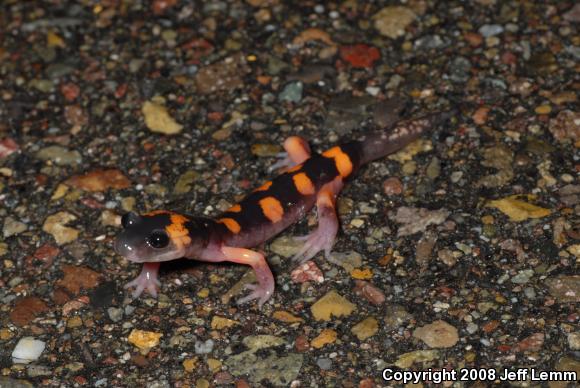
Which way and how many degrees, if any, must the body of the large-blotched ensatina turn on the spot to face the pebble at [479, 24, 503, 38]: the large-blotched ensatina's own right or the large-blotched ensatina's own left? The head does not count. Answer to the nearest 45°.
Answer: approximately 180°

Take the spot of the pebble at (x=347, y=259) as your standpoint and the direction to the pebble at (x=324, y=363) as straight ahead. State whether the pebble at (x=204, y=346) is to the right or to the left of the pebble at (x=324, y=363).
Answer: right

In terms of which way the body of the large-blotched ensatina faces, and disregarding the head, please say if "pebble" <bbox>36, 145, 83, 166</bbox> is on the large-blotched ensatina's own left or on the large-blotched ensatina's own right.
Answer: on the large-blotched ensatina's own right

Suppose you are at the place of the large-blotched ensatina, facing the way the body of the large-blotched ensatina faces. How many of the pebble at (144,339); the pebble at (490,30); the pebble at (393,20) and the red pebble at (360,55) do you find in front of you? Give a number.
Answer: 1

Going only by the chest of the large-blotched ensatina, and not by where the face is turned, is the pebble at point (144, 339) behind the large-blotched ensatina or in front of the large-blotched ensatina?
in front

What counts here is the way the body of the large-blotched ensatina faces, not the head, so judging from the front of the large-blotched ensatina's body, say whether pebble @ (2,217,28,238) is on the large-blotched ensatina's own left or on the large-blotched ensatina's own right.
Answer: on the large-blotched ensatina's own right

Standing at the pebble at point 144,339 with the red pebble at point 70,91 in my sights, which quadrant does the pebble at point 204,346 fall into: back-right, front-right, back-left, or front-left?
back-right

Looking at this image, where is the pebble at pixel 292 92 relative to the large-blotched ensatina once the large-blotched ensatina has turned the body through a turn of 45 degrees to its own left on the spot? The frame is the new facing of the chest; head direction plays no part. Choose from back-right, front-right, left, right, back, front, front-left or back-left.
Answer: back

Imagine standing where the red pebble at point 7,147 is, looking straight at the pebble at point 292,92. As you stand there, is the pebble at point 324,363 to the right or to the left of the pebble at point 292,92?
right

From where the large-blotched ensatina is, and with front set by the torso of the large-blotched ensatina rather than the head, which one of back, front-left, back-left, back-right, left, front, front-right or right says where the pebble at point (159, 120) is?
right

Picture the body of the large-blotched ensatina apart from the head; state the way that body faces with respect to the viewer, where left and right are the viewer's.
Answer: facing the viewer and to the left of the viewer

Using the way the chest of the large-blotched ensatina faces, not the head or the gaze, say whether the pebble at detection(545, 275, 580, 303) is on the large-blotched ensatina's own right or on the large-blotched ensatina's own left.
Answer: on the large-blotched ensatina's own left
